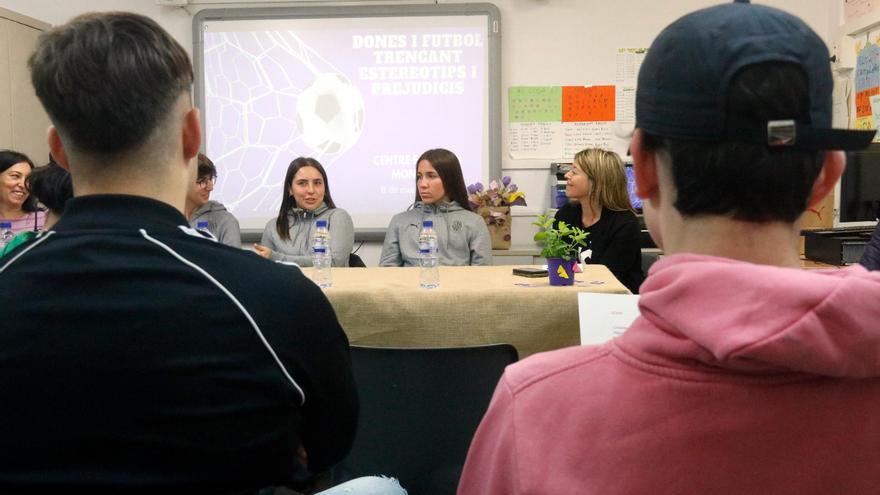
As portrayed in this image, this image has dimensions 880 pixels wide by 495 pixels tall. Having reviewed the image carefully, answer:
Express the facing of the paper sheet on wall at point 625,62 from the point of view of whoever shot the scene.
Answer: facing the viewer

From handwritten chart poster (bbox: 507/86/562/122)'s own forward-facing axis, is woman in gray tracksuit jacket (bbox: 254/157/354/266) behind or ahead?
ahead

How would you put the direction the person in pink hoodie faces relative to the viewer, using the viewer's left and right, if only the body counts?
facing away from the viewer

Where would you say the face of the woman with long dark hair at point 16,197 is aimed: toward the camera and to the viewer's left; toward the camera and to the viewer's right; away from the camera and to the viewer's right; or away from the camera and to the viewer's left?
toward the camera and to the viewer's right

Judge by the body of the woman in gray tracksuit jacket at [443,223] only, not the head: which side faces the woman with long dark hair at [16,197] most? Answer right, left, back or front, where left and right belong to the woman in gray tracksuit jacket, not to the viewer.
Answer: right

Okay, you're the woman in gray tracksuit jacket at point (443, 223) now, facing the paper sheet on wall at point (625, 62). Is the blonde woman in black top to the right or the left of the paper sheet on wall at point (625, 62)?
right

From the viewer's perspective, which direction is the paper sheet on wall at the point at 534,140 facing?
toward the camera

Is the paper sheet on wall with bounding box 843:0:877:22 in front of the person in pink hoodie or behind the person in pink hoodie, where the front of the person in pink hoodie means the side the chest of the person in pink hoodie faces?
in front

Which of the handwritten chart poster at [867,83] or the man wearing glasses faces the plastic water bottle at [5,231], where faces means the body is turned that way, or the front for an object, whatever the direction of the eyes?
the handwritten chart poster

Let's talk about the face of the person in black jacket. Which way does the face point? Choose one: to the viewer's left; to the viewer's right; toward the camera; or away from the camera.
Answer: away from the camera

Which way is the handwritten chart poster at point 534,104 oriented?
toward the camera

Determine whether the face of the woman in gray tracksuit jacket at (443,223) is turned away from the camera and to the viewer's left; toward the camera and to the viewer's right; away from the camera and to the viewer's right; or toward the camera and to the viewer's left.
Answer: toward the camera and to the viewer's left

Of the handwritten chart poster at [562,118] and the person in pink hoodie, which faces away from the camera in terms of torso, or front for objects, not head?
the person in pink hoodie
